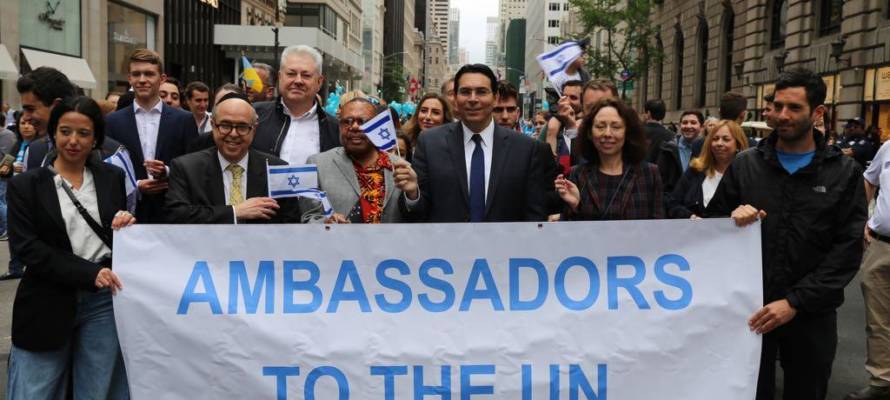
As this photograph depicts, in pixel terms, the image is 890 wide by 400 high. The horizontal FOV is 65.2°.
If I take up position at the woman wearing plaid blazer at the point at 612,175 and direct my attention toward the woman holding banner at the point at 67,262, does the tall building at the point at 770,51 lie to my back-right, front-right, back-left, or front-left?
back-right

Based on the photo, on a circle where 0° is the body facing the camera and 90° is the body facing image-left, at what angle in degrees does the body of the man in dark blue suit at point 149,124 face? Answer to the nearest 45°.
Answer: approximately 0°

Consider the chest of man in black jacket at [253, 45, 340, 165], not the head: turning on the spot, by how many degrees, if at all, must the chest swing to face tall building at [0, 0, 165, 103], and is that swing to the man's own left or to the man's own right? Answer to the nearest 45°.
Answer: approximately 180°

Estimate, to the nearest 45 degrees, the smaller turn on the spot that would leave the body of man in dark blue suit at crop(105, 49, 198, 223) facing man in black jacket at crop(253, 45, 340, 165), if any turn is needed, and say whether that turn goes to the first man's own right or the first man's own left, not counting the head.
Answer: approximately 45° to the first man's own left

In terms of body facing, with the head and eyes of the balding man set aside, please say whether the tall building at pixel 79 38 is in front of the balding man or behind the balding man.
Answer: behind

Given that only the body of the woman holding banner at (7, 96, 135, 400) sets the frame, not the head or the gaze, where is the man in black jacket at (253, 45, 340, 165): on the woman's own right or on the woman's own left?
on the woman's own left

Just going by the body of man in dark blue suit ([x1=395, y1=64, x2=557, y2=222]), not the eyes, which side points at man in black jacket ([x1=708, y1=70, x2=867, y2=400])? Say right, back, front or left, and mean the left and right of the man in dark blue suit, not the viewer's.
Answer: left

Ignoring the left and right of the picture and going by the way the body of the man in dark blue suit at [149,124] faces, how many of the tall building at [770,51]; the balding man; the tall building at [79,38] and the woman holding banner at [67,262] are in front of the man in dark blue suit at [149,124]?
2
